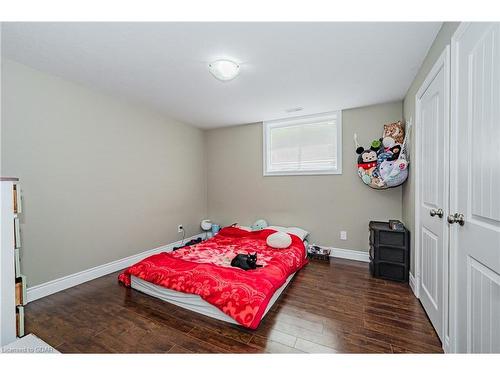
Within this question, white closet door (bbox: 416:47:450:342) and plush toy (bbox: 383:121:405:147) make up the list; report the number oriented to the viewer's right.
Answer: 0

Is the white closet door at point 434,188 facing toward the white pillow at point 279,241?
yes

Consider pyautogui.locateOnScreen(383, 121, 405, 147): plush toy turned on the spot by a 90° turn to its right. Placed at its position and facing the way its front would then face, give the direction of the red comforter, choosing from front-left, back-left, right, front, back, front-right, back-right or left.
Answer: left

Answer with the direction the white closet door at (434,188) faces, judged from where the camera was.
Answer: facing to the left of the viewer

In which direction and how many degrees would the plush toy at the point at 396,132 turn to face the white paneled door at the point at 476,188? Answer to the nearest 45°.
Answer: approximately 45° to its left

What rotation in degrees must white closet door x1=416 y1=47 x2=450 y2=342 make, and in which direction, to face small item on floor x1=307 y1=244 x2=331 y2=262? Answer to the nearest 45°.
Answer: approximately 45° to its right

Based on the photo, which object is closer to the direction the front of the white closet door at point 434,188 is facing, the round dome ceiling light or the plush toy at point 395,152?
the round dome ceiling light

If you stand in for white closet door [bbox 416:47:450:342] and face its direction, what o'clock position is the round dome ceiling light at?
The round dome ceiling light is roughly at 11 o'clock from the white closet door.

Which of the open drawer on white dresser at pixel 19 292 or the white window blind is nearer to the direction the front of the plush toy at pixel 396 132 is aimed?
the open drawer on white dresser

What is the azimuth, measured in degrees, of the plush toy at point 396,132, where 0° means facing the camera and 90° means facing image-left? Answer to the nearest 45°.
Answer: approximately 45°
